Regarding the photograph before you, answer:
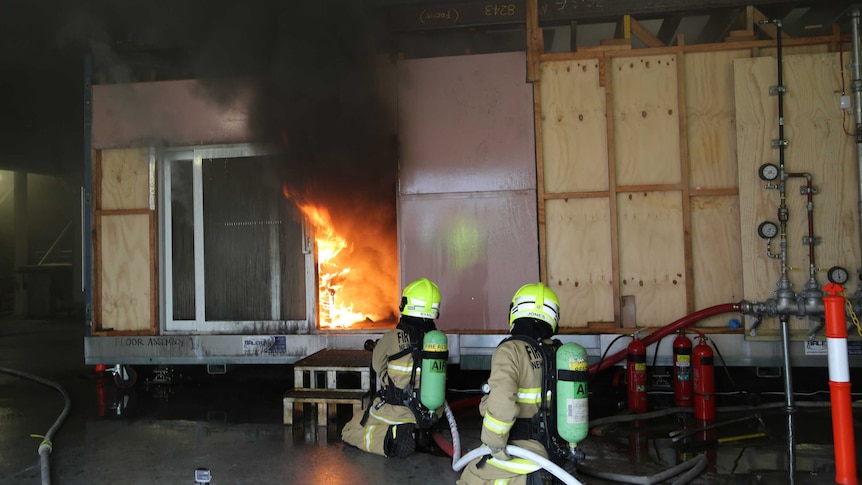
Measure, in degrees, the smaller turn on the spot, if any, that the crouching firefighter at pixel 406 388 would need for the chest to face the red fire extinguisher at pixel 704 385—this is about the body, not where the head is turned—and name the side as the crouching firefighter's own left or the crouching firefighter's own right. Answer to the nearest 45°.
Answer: approximately 135° to the crouching firefighter's own right

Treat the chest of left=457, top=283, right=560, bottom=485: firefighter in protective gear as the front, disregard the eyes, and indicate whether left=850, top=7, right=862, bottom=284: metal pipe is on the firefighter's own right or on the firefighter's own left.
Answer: on the firefighter's own right

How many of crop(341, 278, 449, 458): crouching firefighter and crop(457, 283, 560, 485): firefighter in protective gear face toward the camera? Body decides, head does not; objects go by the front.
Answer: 0

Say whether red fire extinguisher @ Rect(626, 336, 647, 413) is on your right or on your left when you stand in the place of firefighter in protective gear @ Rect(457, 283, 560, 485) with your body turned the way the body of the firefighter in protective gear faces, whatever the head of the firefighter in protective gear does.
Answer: on your right

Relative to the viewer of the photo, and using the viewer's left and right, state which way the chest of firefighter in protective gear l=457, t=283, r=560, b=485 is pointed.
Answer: facing away from the viewer and to the left of the viewer

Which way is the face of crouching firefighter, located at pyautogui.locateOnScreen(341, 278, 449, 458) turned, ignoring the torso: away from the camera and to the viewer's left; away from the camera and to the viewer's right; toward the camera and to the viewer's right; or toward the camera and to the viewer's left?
away from the camera and to the viewer's left

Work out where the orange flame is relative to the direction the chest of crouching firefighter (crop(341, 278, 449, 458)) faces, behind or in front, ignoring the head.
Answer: in front

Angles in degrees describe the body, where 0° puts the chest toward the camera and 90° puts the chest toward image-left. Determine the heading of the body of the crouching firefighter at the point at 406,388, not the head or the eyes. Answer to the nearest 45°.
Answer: approximately 135°

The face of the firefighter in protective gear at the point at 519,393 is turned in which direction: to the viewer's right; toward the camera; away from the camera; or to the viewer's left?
away from the camera

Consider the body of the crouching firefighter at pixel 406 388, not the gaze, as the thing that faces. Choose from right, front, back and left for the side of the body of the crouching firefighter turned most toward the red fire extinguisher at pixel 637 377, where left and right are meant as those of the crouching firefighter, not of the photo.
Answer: right

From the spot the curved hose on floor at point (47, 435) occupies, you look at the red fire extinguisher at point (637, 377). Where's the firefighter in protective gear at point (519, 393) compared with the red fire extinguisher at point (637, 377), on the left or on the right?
right
